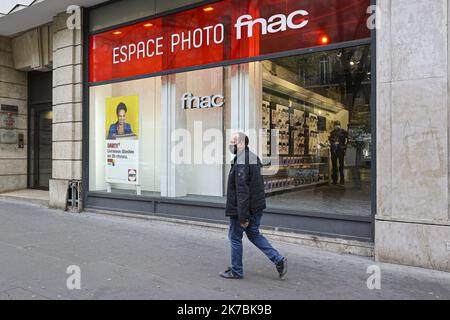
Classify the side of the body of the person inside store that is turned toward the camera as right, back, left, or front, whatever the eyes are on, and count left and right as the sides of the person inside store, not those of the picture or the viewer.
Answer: front

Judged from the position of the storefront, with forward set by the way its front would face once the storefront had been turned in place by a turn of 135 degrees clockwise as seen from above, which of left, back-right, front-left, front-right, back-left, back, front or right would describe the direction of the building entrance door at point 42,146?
front-left

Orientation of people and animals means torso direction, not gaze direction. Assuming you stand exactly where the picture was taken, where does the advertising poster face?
facing the viewer and to the left of the viewer

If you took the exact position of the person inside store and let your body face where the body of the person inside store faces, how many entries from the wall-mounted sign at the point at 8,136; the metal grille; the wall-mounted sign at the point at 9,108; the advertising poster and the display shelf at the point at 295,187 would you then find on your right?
5

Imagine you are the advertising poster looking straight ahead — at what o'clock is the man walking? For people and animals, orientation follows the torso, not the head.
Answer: The man walking is roughly at 10 o'clock from the advertising poster.

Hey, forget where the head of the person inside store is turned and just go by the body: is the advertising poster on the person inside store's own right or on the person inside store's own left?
on the person inside store's own right

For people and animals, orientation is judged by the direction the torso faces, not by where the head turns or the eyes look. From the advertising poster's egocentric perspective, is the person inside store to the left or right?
on its left

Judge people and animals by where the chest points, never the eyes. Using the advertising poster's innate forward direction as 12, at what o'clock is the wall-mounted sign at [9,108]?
The wall-mounted sign is roughly at 3 o'clock from the advertising poster.
